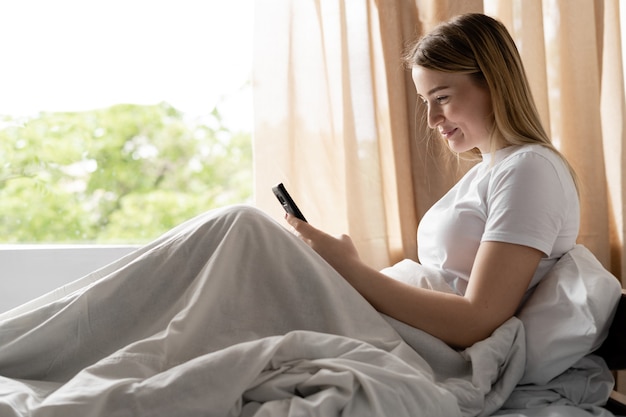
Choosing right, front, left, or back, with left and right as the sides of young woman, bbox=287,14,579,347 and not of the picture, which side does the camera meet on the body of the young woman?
left
